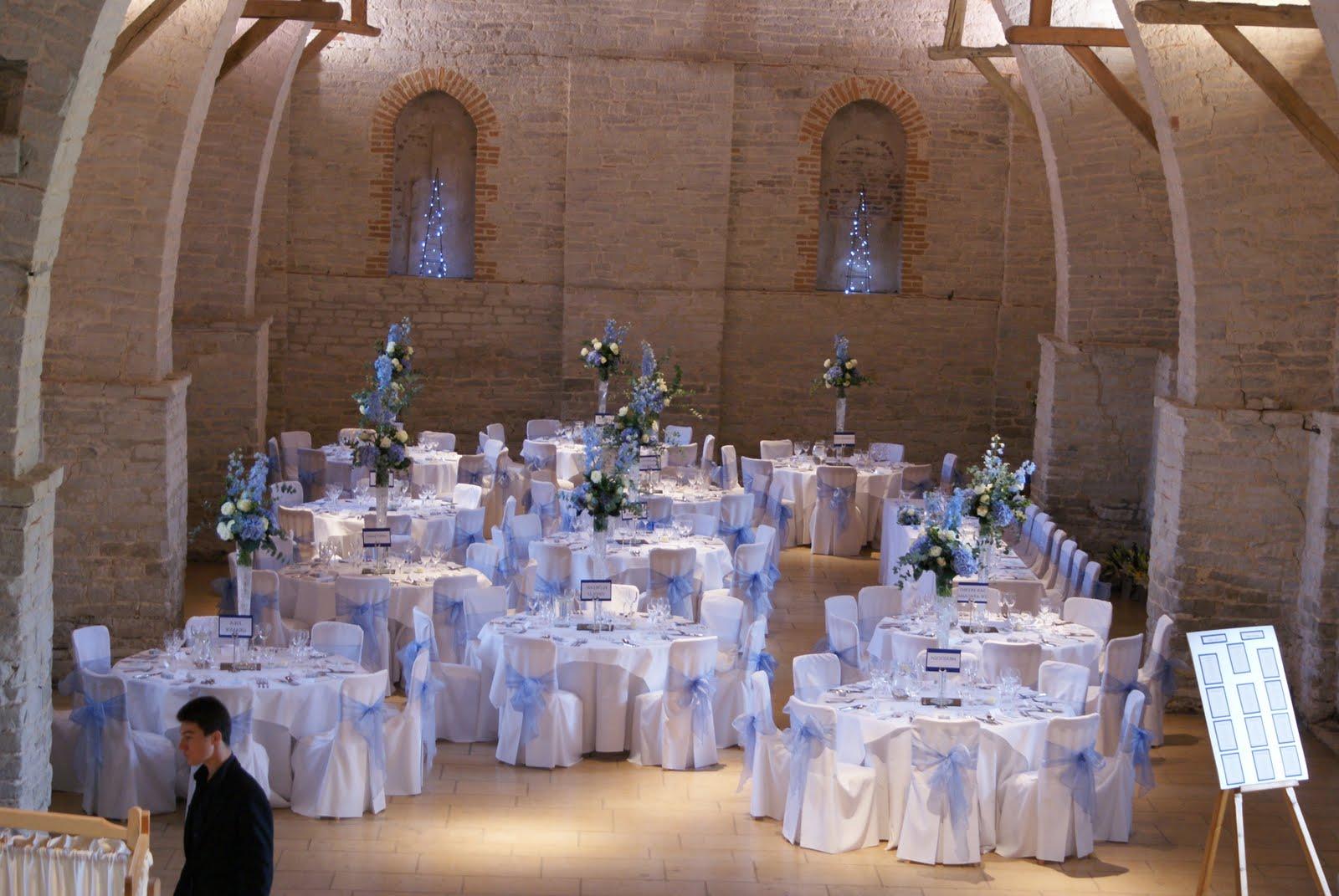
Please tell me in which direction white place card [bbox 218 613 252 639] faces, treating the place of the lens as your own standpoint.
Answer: facing the viewer

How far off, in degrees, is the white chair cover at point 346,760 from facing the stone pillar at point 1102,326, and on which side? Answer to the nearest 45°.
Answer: approximately 90° to its right

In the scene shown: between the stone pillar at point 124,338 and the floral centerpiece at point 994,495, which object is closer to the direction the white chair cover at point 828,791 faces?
the floral centerpiece

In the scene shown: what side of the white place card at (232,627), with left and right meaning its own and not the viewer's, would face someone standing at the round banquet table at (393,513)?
back

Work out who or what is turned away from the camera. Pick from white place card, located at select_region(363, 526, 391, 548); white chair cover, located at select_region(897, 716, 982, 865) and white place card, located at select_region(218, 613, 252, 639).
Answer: the white chair cover

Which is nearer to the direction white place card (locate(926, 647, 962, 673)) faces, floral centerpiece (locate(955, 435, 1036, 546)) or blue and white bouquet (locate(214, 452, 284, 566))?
the blue and white bouquet

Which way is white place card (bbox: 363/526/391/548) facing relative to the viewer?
toward the camera

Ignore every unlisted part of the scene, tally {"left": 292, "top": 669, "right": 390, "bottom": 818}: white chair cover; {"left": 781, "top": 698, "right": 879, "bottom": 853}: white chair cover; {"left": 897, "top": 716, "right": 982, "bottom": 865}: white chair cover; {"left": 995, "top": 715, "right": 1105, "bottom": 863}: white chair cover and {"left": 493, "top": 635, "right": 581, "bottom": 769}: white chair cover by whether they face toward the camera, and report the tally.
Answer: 0

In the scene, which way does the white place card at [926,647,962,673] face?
toward the camera

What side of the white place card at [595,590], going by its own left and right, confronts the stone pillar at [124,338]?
right

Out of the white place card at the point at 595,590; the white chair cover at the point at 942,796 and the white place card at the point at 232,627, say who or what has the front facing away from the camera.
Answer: the white chair cover

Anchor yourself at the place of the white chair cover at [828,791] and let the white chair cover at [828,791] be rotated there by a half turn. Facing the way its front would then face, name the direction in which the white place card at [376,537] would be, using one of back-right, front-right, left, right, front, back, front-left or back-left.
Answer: right

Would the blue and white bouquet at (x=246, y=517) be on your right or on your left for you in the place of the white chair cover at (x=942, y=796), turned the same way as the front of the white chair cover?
on your left

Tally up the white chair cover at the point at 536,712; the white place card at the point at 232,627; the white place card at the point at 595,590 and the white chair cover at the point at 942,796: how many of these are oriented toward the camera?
2

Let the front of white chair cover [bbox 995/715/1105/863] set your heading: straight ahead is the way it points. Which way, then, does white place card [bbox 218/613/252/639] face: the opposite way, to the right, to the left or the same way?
the opposite way
